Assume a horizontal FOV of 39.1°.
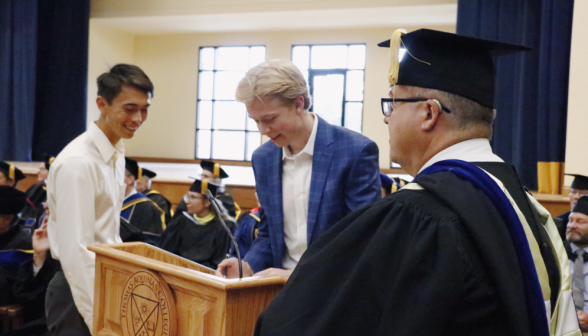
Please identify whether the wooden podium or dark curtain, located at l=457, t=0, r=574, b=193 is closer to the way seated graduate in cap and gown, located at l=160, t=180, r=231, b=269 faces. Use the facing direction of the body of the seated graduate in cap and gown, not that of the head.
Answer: the wooden podium

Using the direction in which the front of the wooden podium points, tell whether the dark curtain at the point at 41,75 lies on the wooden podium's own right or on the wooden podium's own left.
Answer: on the wooden podium's own right

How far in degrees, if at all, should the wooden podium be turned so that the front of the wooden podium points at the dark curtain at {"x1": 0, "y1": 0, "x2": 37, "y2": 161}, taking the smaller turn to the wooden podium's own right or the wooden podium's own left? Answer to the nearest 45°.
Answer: approximately 135° to the wooden podium's own right

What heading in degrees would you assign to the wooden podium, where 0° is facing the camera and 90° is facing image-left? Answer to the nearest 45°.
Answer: approximately 45°

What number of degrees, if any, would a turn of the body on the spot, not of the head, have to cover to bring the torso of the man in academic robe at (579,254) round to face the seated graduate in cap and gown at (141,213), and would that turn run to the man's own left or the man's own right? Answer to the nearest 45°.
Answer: approximately 45° to the man's own right

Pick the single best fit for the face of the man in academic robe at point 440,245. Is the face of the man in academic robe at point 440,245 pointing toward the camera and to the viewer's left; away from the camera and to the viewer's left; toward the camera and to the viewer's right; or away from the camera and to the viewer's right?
away from the camera and to the viewer's left

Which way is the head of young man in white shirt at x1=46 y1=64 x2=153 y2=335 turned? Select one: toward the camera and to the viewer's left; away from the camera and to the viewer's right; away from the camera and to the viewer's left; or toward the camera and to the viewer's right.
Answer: toward the camera and to the viewer's right

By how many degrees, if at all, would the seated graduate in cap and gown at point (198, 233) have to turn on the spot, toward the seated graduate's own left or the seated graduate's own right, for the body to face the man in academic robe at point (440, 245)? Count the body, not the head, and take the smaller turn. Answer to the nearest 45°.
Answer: approximately 45° to the seated graduate's own left

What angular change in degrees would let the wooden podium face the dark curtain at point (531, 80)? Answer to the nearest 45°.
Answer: approximately 180°

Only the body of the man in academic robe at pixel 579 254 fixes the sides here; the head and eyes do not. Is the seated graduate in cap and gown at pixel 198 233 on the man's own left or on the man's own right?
on the man's own right

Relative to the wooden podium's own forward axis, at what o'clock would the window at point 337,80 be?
The window is roughly at 5 o'clock from the wooden podium.

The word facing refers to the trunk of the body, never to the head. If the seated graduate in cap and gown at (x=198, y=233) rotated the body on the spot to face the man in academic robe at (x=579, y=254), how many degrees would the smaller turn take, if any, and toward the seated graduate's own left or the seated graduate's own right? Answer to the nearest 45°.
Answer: approximately 90° to the seated graduate's own left
